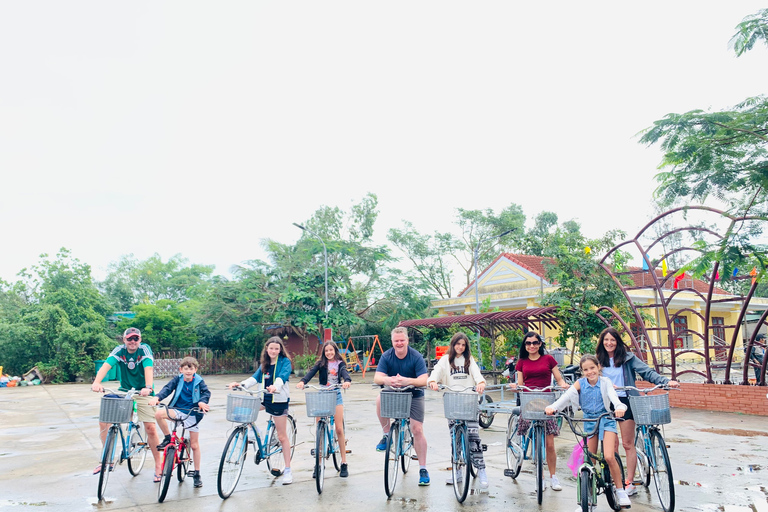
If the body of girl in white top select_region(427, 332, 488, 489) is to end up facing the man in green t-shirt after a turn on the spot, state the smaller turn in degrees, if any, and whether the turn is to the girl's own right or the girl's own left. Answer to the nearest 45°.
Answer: approximately 90° to the girl's own right

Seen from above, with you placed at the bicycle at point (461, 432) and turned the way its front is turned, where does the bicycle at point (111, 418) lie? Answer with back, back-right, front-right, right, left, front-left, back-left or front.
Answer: right

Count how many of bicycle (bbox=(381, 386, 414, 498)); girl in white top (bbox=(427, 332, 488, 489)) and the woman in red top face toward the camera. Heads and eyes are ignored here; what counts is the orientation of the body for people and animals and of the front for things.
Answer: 3

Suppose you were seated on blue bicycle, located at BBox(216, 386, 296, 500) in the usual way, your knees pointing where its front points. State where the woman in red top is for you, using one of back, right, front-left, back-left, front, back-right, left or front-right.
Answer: back-left

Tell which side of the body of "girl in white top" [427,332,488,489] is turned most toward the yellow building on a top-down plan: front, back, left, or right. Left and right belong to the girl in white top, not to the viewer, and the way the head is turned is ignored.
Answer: back

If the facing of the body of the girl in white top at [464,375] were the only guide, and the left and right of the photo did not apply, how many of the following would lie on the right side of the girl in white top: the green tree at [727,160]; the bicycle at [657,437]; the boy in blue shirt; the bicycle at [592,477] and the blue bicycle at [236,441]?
2

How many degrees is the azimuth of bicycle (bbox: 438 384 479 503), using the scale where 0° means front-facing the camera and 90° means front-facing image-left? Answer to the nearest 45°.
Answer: approximately 0°

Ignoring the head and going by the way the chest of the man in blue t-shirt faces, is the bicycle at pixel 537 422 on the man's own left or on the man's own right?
on the man's own left

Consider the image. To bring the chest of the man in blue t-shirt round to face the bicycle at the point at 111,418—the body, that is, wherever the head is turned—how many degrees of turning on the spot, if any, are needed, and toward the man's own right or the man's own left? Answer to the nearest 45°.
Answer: approximately 90° to the man's own right

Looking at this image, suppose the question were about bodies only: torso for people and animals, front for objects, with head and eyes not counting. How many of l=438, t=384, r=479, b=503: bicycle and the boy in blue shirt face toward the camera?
2
